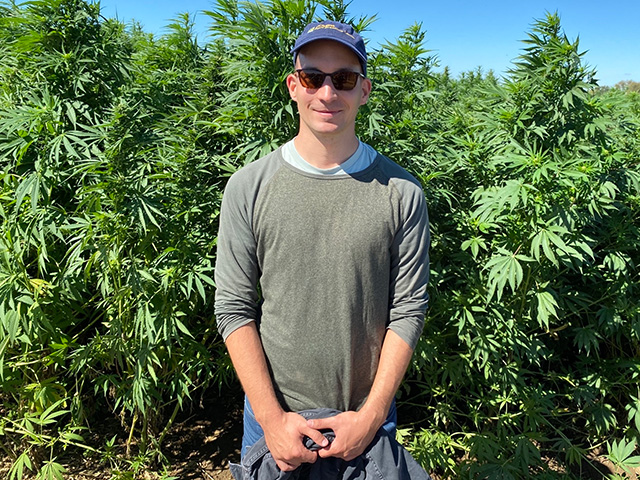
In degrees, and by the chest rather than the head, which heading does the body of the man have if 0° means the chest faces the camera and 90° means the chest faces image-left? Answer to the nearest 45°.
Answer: approximately 0°
